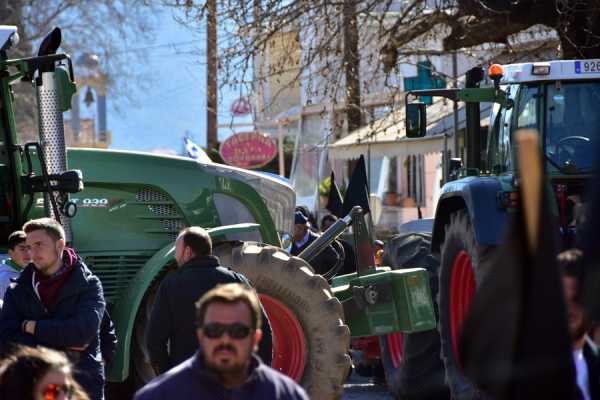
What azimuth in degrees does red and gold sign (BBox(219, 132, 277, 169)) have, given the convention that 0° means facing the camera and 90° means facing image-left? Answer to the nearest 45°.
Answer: approximately 0°

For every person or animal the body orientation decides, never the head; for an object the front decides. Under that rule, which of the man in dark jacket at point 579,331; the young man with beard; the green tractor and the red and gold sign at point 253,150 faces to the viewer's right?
the green tractor

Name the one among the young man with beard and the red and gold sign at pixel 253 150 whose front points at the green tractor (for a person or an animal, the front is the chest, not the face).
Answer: the red and gold sign

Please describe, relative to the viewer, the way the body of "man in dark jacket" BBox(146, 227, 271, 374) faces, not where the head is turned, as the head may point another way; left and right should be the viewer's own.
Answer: facing away from the viewer and to the left of the viewer

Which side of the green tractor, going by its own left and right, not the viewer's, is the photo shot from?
right

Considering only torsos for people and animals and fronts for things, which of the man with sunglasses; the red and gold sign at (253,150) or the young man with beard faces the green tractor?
the red and gold sign

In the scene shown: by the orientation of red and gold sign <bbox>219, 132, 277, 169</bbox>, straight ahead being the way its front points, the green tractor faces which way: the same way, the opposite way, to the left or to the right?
to the left

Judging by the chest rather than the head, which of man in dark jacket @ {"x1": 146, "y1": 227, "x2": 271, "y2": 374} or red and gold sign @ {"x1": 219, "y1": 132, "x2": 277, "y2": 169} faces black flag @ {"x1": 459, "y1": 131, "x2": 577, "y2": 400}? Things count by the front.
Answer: the red and gold sign

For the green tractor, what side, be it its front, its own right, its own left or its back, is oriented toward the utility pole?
left
